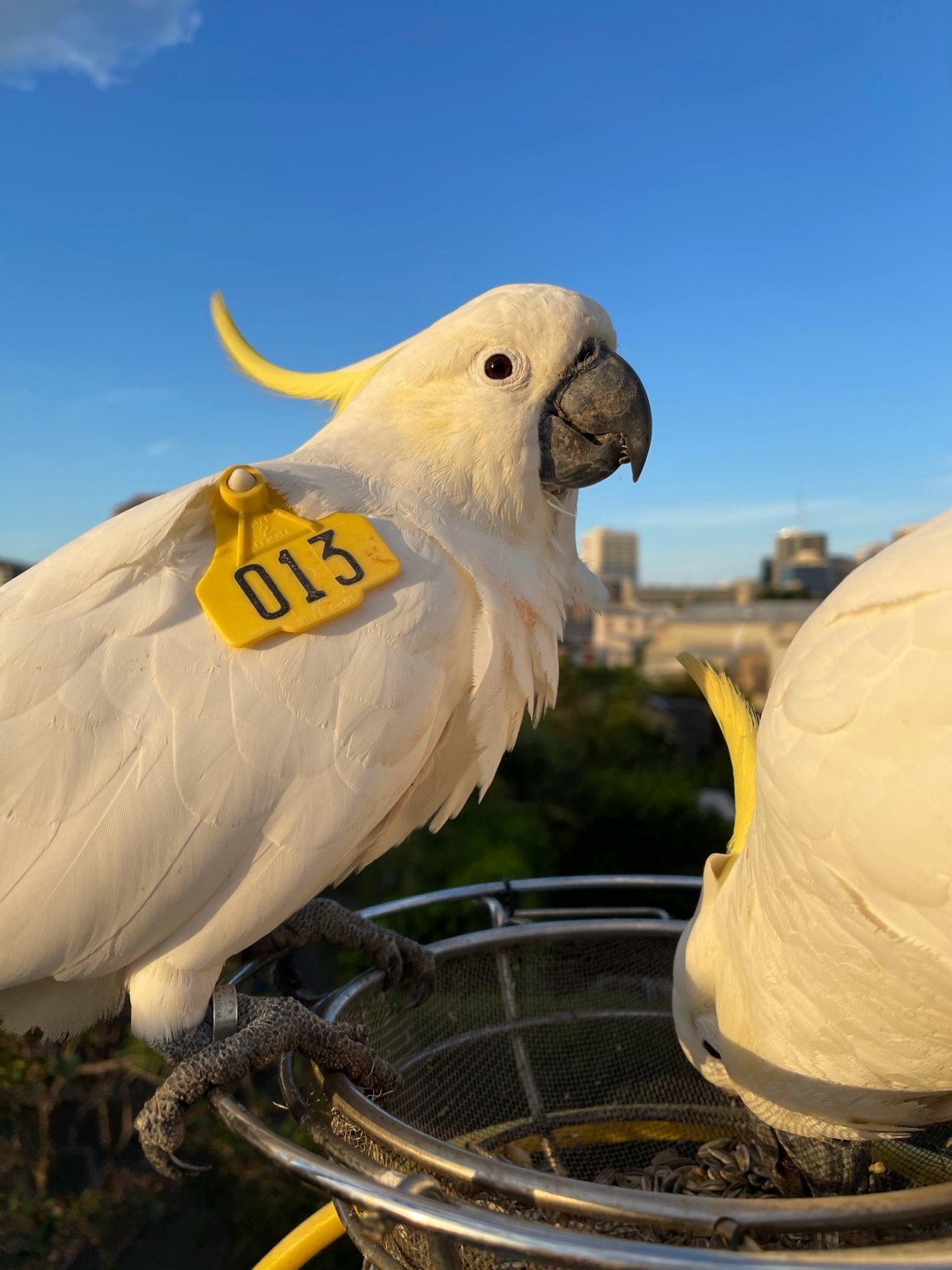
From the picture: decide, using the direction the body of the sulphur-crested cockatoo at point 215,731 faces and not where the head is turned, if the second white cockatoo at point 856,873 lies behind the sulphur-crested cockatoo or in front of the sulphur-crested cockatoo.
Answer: in front

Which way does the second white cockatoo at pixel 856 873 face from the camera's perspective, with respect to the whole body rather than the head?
to the viewer's left

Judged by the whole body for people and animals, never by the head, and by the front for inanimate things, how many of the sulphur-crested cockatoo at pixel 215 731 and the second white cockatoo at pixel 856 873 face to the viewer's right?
1

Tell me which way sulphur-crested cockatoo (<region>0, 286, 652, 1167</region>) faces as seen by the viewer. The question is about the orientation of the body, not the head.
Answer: to the viewer's right

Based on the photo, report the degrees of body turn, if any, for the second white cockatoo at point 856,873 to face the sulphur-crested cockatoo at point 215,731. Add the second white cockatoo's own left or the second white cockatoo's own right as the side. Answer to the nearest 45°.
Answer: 0° — it already faces it
